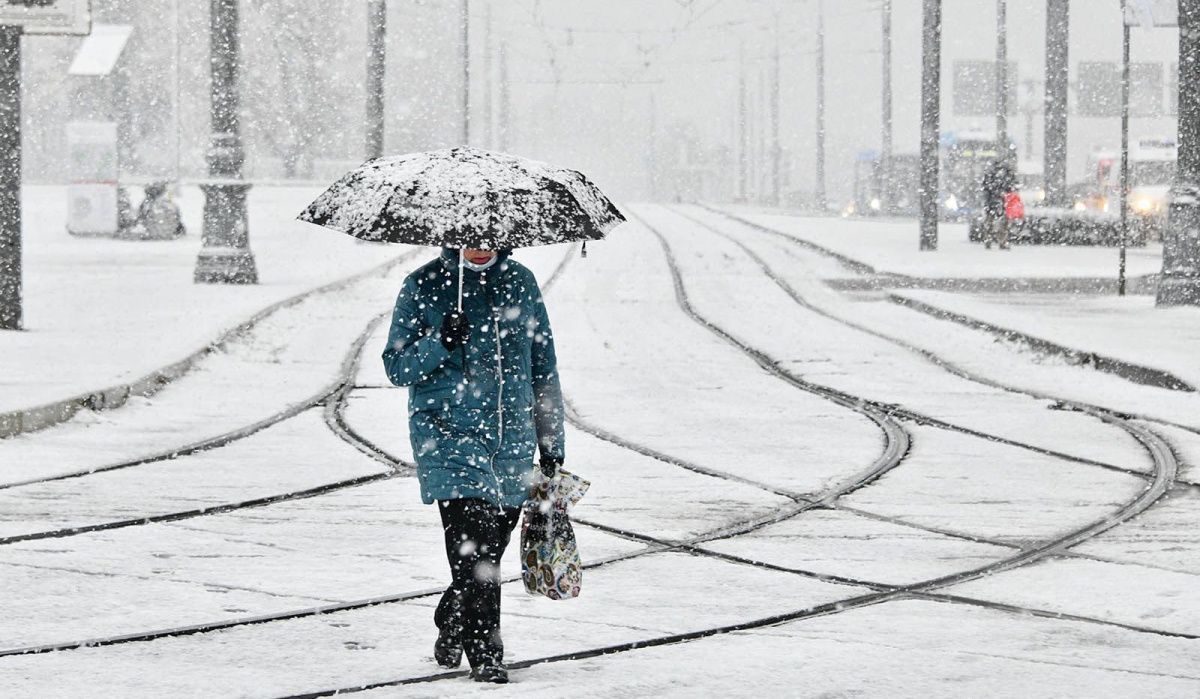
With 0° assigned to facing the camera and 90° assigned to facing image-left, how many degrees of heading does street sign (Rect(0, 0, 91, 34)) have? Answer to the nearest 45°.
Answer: approximately 0°

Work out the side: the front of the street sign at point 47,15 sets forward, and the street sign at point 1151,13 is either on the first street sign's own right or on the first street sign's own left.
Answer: on the first street sign's own left

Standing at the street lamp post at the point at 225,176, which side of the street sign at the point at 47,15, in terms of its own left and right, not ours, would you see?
back

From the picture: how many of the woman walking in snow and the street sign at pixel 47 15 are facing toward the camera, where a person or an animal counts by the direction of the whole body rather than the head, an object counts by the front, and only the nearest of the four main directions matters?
2

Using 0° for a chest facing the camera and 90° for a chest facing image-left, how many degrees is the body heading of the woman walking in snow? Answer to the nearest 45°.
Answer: approximately 0°
